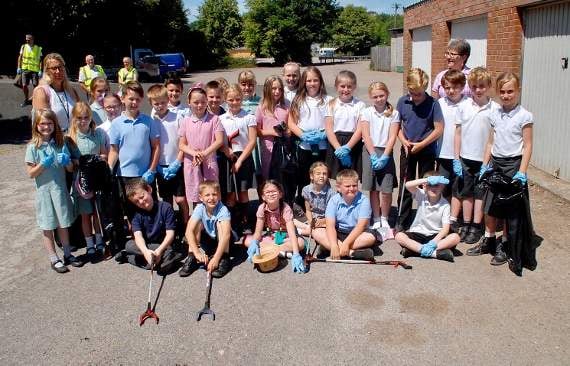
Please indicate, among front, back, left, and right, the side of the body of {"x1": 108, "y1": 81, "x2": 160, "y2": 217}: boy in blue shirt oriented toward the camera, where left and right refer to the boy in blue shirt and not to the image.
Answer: front

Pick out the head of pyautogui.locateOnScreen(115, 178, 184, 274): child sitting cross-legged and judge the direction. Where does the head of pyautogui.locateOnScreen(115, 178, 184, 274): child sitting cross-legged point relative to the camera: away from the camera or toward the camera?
toward the camera

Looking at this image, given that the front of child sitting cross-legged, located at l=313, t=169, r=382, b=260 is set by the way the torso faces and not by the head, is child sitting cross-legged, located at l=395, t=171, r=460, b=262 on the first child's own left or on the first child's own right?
on the first child's own left

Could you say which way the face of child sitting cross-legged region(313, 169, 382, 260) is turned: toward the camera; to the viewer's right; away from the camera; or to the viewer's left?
toward the camera

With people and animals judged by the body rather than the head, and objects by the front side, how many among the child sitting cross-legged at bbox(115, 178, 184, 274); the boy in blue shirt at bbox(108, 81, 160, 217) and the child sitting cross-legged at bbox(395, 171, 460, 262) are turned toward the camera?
3

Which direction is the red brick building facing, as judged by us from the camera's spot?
facing the viewer and to the left of the viewer

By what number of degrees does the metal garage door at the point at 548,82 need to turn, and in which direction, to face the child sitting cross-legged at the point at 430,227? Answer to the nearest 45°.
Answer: approximately 45° to its left

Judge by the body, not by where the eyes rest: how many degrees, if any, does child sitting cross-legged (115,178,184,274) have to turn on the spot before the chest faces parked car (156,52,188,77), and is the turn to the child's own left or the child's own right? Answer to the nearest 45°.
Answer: approximately 180°

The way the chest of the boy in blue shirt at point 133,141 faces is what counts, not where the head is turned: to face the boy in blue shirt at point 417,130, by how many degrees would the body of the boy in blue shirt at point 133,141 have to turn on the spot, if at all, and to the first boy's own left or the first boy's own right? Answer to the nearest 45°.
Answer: approximately 90° to the first boy's own left

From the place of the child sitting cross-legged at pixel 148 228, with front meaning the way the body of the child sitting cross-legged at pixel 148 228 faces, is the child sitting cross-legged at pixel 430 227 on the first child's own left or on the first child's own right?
on the first child's own left

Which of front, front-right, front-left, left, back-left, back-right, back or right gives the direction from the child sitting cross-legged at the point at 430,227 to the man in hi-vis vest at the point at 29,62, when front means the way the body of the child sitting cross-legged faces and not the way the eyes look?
back-right

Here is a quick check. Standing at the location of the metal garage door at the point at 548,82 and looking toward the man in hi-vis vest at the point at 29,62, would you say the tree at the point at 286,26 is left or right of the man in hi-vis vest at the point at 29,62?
right

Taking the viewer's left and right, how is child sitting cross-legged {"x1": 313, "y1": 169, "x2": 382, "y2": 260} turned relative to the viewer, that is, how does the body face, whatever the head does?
facing the viewer
